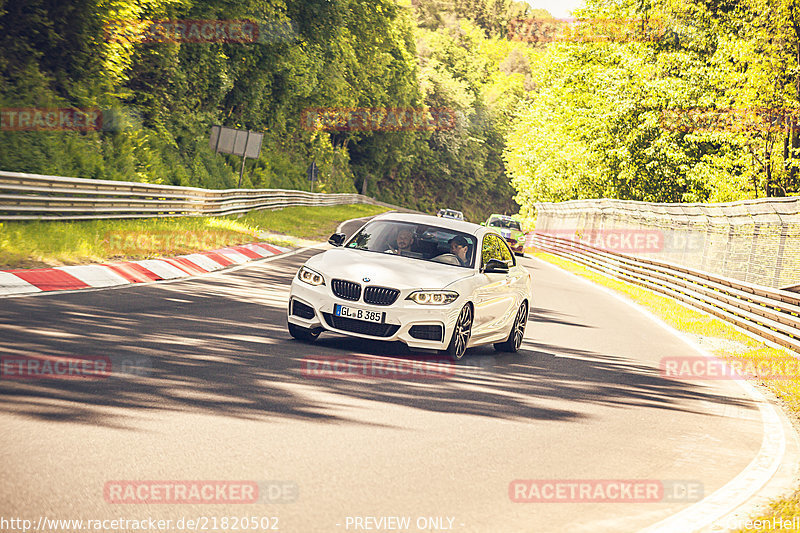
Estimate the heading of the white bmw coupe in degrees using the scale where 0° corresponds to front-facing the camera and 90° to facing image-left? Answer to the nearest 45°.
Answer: approximately 45°

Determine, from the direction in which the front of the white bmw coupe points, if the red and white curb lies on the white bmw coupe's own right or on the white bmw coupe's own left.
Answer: on the white bmw coupe's own right

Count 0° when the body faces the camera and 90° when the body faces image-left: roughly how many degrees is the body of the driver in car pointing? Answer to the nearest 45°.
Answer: approximately 45°

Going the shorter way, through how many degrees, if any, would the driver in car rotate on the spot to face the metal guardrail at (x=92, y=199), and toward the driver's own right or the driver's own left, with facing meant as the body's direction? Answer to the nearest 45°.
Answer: approximately 90° to the driver's own right

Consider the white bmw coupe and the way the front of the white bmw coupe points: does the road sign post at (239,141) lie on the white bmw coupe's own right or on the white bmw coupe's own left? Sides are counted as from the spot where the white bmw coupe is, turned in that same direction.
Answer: on the white bmw coupe's own right

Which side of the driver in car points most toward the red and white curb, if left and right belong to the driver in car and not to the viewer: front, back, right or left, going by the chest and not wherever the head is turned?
right

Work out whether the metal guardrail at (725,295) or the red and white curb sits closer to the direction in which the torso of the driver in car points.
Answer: the red and white curb

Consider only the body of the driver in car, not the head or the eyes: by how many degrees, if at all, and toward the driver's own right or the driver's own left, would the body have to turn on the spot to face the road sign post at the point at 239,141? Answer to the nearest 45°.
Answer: approximately 135° to the driver's own right
